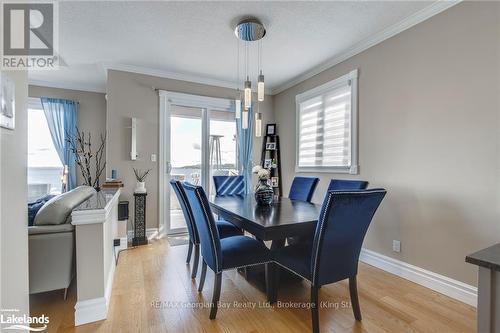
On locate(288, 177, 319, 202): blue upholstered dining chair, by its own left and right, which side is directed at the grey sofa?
front

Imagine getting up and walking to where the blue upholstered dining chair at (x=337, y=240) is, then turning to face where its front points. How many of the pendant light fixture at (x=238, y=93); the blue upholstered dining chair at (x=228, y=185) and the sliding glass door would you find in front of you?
3

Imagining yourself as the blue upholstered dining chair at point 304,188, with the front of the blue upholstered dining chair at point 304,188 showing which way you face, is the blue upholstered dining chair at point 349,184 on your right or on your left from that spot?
on your left

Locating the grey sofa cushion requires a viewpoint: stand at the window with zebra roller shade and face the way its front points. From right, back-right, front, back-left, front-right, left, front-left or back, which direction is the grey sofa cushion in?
front

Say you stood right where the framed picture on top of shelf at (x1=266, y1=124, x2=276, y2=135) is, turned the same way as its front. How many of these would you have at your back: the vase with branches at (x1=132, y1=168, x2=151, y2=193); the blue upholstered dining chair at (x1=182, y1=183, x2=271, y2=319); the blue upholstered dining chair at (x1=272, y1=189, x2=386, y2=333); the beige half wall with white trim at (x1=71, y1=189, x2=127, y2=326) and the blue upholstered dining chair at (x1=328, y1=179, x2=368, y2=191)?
0

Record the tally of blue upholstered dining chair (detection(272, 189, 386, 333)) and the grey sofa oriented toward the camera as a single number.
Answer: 0

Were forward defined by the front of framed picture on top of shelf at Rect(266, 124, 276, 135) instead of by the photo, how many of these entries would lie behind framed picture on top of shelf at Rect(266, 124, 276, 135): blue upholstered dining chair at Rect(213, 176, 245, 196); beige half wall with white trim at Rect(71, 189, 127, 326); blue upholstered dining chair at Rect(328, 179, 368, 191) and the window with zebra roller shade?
0

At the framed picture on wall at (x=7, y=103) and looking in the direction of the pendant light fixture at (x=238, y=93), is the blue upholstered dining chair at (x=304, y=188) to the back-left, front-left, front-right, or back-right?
front-right

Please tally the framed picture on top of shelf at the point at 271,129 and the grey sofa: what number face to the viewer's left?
1

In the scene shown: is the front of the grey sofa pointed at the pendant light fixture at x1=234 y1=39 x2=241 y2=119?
no

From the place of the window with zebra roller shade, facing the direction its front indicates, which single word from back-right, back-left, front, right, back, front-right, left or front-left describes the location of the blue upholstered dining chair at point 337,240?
front-left

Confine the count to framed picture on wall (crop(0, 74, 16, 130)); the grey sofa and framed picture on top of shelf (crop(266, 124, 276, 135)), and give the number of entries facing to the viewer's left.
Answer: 1

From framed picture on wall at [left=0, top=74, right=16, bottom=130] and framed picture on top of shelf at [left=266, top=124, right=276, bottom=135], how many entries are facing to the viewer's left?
0

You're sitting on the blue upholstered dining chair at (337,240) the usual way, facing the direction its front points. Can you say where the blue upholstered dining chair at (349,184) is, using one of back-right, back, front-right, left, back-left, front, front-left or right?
front-right

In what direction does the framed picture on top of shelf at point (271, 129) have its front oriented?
toward the camera

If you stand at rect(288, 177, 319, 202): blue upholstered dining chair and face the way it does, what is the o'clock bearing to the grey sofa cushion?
The grey sofa cushion is roughly at 12 o'clock from the blue upholstered dining chair.

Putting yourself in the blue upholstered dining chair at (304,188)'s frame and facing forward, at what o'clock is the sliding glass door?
The sliding glass door is roughly at 2 o'clock from the blue upholstered dining chair.

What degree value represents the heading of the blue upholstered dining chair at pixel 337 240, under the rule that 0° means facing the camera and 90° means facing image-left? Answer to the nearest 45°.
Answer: approximately 135°

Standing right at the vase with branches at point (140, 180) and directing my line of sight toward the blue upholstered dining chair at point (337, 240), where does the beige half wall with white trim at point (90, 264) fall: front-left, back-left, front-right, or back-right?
front-right

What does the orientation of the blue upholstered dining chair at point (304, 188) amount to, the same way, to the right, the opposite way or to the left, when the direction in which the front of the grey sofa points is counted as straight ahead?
the same way
